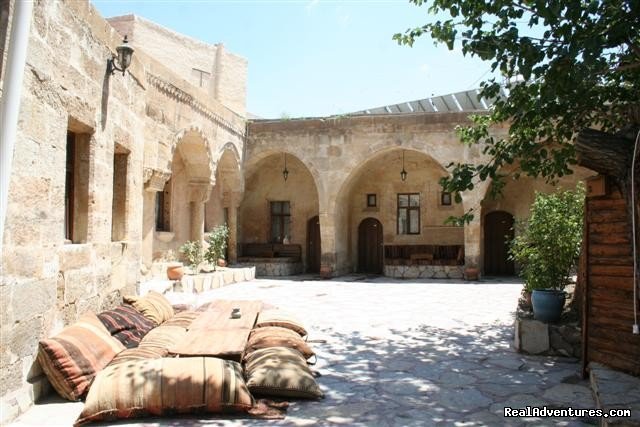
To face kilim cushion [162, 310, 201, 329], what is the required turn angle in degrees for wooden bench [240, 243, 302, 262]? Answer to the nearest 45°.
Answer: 0° — it already faces it

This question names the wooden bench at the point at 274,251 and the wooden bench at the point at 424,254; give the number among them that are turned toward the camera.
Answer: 2

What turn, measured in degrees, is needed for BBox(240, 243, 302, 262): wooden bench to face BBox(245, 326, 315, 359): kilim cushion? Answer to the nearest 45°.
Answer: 0° — it already faces it

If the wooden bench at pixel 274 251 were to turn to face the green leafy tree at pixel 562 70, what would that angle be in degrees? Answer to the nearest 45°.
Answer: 0° — it already faces it

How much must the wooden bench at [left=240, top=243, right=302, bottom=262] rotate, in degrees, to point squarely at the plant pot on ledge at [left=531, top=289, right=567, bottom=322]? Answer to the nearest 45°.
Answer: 0° — it already faces it

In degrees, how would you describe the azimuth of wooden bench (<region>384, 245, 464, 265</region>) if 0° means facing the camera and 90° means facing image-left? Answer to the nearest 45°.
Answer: approximately 0°

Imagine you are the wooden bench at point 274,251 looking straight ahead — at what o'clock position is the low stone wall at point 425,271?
The low stone wall is roughly at 10 o'clock from the wooden bench.

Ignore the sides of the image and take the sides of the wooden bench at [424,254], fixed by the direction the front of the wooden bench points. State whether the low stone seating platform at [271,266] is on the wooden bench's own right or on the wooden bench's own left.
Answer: on the wooden bench's own right

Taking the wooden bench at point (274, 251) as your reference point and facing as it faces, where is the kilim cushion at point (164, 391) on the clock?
The kilim cushion is roughly at 12 o'clock from the wooden bench.
